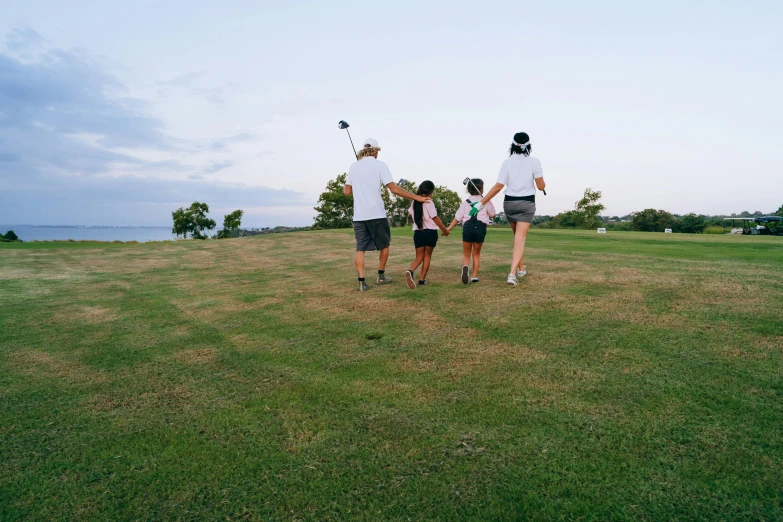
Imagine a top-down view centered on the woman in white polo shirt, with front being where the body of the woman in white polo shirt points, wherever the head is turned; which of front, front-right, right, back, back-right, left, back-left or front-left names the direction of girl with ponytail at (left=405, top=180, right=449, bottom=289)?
left

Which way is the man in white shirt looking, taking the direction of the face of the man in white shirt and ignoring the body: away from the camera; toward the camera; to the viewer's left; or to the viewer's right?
away from the camera

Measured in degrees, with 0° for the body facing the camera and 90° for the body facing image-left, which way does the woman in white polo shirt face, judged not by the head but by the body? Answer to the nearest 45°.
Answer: approximately 180°

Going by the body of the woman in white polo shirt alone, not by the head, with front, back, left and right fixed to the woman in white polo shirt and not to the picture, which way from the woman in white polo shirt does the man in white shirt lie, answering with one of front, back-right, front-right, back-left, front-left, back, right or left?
left

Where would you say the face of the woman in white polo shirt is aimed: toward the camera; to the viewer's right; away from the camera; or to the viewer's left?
away from the camera
